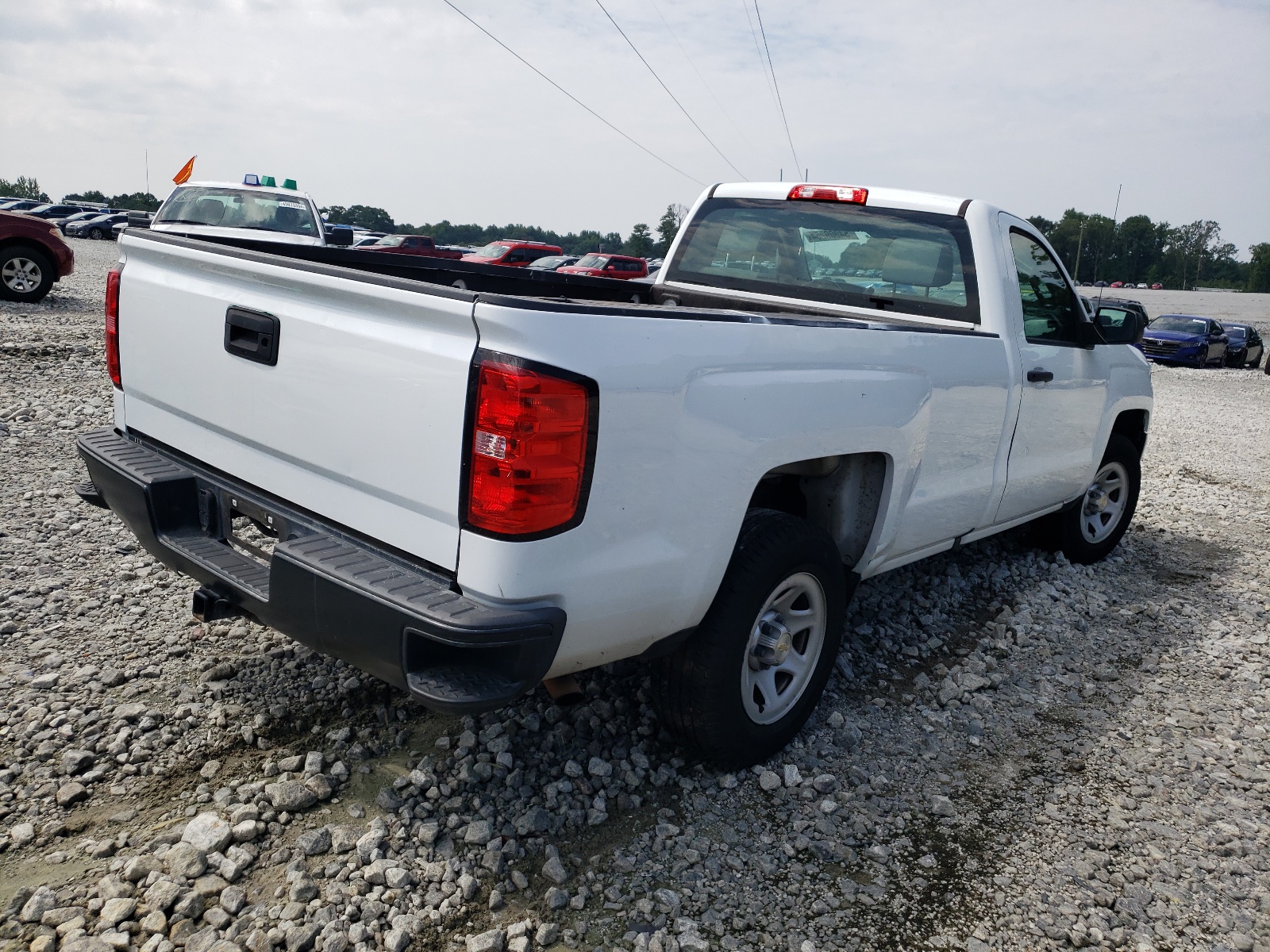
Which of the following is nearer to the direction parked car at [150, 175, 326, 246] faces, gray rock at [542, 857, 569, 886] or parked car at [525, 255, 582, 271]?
the gray rock

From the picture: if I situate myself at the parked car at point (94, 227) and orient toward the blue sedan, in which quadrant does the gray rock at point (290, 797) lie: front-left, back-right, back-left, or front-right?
front-right

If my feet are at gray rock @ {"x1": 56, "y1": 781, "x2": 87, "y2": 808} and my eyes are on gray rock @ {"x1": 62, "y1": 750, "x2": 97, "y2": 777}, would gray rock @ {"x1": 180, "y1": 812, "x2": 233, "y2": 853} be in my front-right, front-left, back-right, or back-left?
back-right

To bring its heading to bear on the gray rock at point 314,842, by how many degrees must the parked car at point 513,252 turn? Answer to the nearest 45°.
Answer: approximately 45° to its left

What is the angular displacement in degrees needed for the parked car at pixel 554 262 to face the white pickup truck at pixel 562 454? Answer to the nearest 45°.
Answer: approximately 45° to its left

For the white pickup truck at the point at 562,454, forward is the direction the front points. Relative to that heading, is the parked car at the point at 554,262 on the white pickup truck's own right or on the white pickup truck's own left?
on the white pickup truck's own left

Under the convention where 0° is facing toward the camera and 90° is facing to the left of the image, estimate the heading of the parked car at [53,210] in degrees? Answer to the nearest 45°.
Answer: approximately 45°

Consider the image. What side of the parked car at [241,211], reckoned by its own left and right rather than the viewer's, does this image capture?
front

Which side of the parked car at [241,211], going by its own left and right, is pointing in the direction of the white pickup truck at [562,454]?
front

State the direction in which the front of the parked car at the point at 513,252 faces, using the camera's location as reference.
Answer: facing the viewer and to the left of the viewer

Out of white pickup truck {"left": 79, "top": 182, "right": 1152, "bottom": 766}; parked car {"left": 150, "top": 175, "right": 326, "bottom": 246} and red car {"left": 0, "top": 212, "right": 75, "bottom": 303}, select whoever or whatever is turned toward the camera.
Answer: the parked car

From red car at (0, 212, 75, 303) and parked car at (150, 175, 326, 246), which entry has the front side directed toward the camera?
the parked car

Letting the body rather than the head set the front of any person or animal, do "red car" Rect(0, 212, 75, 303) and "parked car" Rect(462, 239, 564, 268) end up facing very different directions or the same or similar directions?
very different directions
